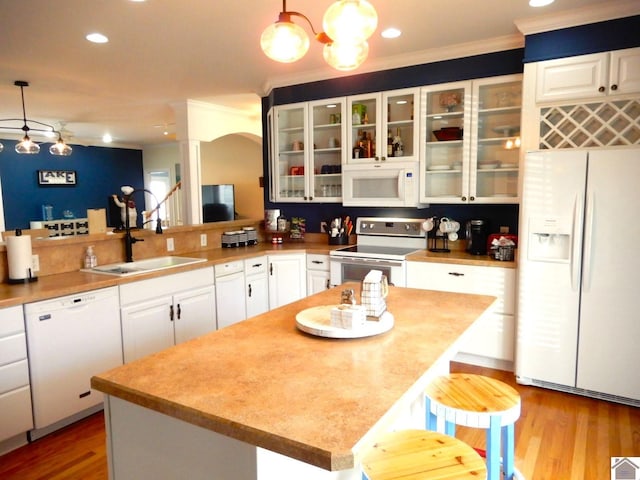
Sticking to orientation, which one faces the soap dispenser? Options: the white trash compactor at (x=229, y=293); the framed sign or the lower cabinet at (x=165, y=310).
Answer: the framed sign

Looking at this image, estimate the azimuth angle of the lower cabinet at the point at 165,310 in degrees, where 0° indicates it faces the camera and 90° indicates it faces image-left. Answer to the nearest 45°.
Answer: approximately 315°

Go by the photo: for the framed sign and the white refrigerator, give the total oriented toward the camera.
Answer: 2

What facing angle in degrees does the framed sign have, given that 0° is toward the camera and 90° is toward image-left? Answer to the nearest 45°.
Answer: approximately 0°

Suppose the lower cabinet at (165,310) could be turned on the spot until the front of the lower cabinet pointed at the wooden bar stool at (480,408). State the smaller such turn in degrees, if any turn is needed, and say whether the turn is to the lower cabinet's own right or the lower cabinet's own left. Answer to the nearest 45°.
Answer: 0° — it already faces it

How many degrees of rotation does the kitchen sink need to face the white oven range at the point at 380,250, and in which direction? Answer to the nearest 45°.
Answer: approximately 45° to its left

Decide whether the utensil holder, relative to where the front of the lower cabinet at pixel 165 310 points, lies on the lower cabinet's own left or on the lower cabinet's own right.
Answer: on the lower cabinet's own left

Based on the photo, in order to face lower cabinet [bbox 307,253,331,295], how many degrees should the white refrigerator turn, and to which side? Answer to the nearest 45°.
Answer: approximately 90° to its right
